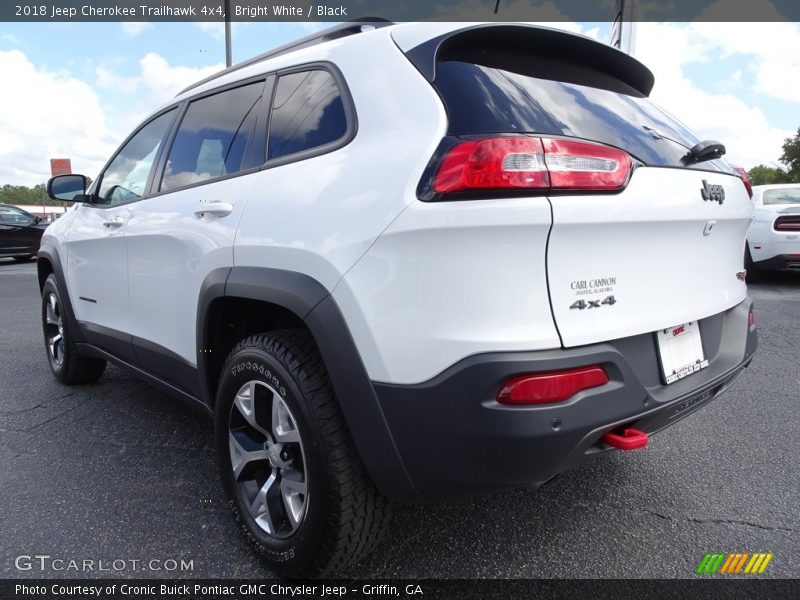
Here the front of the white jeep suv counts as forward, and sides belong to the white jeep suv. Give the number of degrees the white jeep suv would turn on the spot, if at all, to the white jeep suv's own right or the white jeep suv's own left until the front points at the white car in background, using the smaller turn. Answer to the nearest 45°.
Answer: approximately 90° to the white jeep suv's own right

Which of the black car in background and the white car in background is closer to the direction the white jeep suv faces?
the black car in background

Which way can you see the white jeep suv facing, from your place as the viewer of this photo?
facing away from the viewer and to the left of the viewer

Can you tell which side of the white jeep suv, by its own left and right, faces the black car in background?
front
